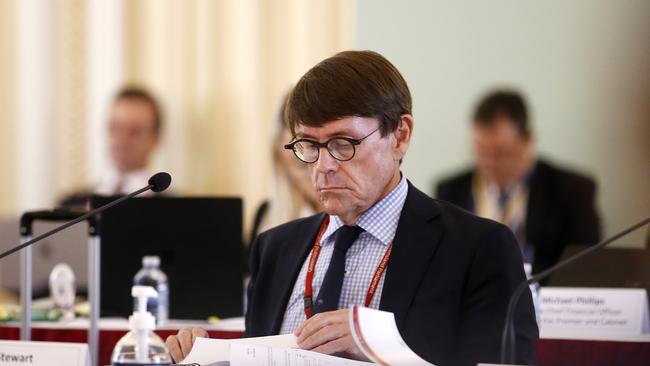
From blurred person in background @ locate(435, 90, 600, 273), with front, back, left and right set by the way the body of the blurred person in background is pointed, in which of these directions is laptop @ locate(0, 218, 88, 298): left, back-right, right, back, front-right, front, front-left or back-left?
front

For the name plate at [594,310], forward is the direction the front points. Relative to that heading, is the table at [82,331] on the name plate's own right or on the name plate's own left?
on the name plate's own right

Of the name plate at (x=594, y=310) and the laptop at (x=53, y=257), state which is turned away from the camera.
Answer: the laptop

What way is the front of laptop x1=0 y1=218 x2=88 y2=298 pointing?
away from the camera

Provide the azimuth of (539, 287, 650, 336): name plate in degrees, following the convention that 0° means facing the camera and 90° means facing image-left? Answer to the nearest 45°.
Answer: approximately 0°

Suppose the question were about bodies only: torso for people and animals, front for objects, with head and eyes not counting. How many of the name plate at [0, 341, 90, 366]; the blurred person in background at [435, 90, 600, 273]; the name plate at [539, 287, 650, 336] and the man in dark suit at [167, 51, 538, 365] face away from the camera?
0

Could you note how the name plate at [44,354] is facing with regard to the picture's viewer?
facing the viewer

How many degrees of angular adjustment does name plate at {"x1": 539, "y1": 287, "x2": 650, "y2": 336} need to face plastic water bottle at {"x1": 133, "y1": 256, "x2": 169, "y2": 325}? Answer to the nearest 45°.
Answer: approximately 90° to its right

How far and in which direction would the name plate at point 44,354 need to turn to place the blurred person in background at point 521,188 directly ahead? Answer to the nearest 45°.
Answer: approximately 135° to its left

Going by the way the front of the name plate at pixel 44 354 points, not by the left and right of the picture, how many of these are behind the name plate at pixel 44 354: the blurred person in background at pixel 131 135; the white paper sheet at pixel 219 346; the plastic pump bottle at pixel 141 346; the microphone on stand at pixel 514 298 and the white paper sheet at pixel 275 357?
1

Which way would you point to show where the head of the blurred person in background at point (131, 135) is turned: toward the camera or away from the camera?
toward the camera

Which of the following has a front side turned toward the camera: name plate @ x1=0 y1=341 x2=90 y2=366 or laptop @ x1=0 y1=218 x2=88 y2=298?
the name plate
